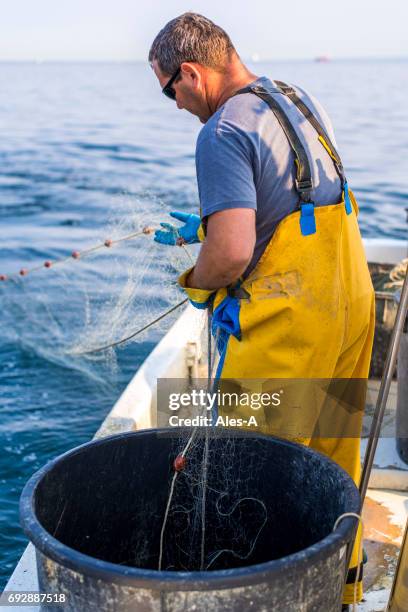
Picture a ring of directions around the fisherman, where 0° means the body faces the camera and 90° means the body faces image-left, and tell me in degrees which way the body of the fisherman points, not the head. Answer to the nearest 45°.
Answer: approximately 135°
